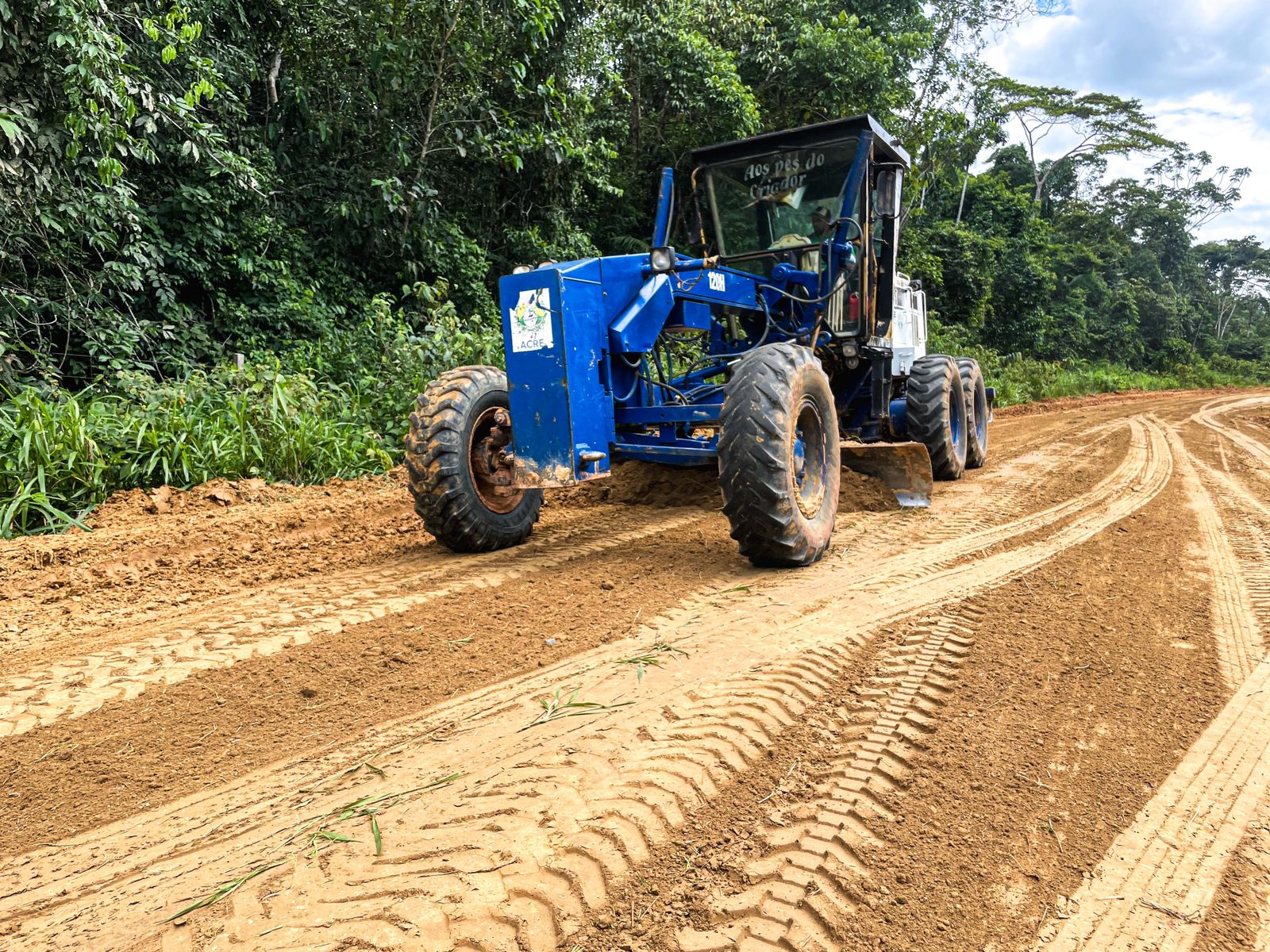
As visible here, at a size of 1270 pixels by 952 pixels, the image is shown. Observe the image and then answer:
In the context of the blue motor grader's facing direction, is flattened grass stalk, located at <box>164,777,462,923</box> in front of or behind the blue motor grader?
in front

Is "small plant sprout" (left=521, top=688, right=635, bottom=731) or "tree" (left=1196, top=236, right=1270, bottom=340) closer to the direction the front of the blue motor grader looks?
the small plant sprout

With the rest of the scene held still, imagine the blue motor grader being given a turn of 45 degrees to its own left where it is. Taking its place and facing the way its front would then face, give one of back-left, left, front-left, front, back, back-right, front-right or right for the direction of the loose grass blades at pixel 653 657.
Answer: front

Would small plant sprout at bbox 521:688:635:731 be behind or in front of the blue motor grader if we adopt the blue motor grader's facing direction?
in front

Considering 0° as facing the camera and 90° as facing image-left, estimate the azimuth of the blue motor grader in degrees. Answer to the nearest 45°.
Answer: approximately 45°

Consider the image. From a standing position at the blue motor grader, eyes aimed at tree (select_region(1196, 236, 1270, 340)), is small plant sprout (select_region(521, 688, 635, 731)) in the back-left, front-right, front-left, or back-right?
back-right

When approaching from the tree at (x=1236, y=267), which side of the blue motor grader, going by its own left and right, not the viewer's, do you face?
back
